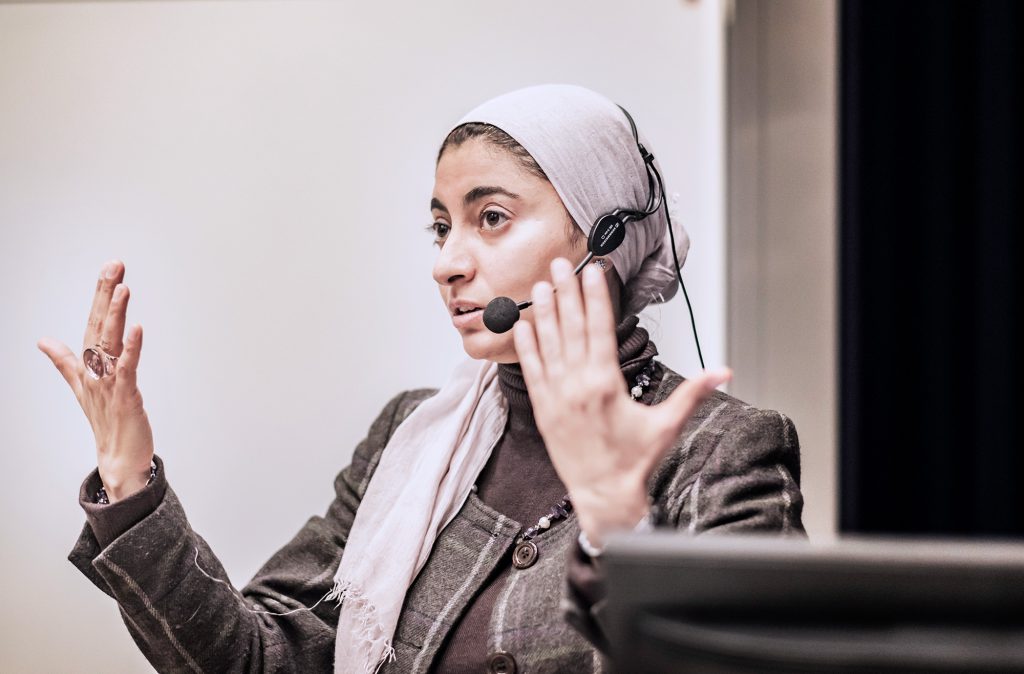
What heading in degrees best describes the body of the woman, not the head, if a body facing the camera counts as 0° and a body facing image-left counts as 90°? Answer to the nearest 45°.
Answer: approximately 45°
